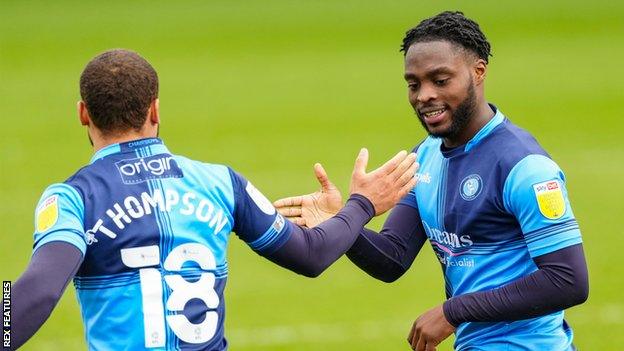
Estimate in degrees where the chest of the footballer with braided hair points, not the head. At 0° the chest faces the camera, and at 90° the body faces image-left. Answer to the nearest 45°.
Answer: approximately 45°

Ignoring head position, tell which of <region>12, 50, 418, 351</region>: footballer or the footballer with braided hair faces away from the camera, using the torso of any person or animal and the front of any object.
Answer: the footballer

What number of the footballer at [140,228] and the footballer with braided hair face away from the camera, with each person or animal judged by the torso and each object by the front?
1

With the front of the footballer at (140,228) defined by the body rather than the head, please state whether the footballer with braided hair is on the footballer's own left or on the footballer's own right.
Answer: on the footballer's own right

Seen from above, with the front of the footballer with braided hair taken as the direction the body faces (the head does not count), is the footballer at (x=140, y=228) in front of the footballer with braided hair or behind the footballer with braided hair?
in front

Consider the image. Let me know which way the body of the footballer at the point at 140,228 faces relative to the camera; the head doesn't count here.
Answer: away from the camera
